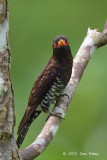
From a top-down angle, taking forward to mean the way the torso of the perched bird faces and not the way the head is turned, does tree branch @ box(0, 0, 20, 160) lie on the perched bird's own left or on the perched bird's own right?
on the perched bird's own right

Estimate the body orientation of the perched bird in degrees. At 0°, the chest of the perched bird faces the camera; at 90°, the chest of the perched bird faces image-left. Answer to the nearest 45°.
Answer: approximately 315°
